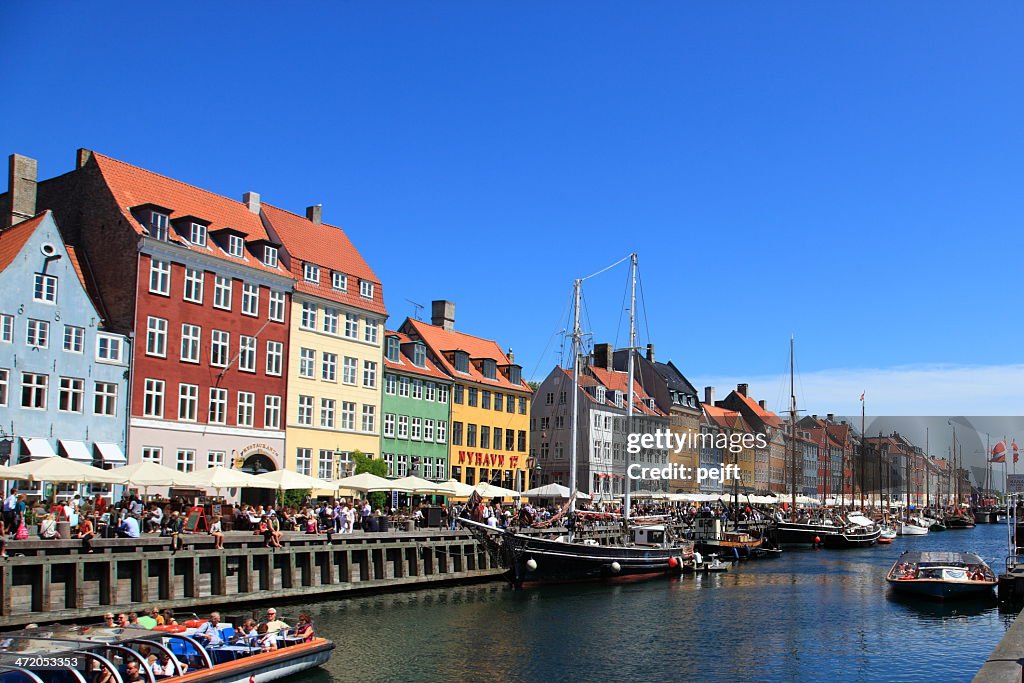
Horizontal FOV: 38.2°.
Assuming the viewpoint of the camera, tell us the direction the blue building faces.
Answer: facing the viewer and to the right of the viewer

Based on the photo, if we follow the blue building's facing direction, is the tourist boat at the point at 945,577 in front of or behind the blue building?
in front

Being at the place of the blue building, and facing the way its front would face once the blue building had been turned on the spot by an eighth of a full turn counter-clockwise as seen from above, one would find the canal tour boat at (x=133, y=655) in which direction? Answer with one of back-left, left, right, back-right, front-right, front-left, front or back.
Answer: right
